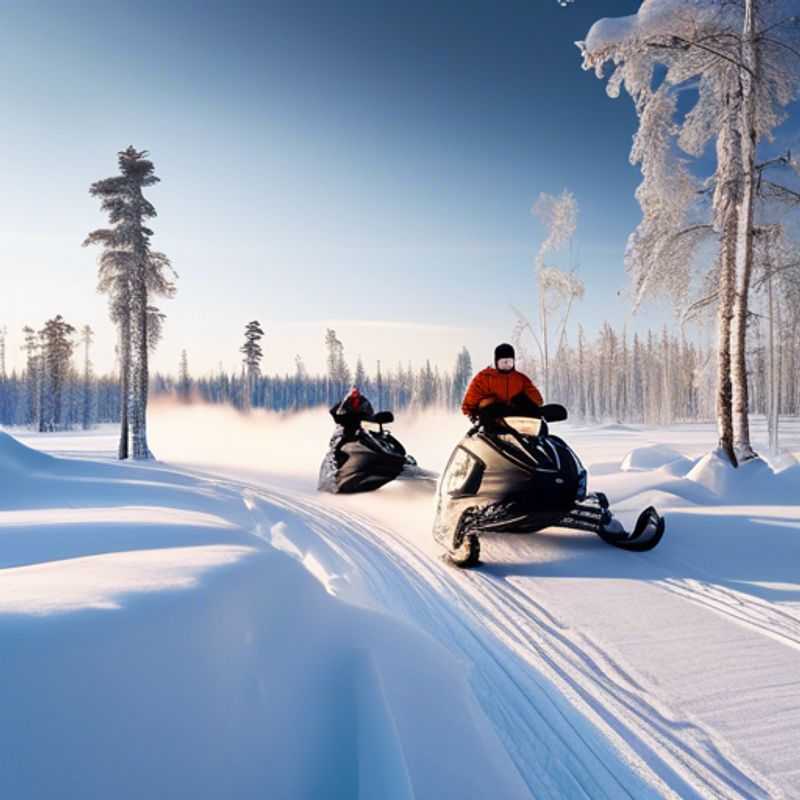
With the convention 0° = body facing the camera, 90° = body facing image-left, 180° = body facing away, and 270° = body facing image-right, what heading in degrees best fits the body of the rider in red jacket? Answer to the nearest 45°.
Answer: approximately 0°

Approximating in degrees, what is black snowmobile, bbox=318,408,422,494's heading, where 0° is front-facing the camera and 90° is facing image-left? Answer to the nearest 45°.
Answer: approximately 315°

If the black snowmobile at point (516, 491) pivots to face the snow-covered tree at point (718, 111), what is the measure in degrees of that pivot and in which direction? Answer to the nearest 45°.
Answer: approximately 90° to its left
